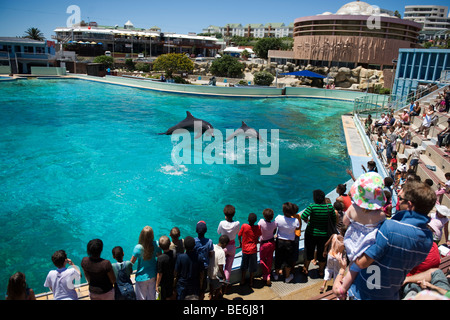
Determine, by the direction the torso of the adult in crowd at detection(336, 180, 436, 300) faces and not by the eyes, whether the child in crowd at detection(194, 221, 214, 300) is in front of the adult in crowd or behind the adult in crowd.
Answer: in front

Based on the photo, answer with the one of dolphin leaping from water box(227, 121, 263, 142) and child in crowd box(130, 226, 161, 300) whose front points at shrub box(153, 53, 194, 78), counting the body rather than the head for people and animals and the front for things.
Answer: the child in crowd

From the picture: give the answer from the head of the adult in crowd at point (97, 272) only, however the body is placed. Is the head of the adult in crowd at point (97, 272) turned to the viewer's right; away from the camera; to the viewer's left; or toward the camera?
away from the camera

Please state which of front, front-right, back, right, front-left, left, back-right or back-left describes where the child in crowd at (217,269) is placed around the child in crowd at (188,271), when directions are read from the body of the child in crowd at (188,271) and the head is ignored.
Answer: front-right

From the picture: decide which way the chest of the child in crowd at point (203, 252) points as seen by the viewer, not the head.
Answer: away from the camera

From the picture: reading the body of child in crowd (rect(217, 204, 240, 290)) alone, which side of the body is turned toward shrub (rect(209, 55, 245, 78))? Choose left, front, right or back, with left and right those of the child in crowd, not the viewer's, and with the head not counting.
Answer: front

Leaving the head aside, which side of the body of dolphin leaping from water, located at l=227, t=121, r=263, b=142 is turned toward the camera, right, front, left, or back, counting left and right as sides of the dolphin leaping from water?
right

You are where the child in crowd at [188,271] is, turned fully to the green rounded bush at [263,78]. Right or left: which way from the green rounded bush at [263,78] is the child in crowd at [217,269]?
right

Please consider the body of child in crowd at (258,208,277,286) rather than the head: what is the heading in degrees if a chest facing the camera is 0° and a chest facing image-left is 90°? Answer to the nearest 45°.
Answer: approximately 180°

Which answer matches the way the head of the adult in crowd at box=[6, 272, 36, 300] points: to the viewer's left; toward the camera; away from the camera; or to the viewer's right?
away from the camera

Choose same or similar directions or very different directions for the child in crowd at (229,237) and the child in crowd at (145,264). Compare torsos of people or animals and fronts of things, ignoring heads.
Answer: same or similar directions

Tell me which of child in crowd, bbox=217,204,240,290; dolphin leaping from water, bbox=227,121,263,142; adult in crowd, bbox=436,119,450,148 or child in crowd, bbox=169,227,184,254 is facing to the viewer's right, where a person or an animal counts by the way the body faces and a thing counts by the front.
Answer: the dolphin leaping from water

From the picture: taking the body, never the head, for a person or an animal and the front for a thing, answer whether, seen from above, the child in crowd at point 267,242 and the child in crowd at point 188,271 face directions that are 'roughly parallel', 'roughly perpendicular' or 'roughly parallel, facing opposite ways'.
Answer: roughly parallel

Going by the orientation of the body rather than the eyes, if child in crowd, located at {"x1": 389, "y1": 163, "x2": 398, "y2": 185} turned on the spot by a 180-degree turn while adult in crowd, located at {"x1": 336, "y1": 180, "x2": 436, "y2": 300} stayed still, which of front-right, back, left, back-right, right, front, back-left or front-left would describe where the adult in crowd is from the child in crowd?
right

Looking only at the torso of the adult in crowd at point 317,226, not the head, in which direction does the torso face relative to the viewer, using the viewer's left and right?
facing away from the viewer

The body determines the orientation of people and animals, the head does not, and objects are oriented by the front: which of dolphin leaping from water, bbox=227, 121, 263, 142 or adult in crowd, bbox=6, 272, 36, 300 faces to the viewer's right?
the dolphin leaping from water

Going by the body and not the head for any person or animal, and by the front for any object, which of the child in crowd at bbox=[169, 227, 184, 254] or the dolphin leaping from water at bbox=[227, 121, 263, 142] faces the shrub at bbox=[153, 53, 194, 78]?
the child in crowd

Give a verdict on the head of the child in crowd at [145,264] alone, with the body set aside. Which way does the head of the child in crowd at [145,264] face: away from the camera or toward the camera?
away from the camera
